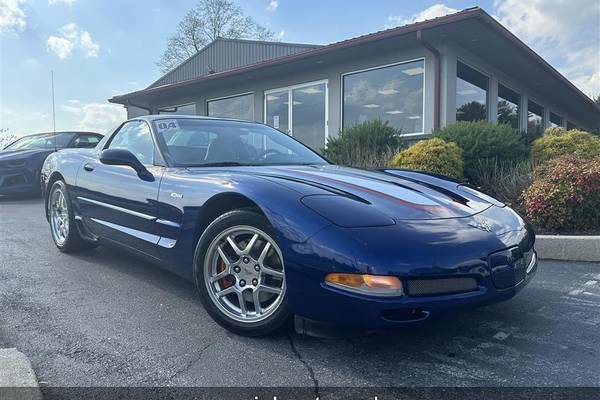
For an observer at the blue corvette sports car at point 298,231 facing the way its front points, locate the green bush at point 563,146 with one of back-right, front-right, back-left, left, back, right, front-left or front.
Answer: left

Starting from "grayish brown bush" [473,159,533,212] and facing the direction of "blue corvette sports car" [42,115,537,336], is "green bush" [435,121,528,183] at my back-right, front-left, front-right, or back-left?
back-right

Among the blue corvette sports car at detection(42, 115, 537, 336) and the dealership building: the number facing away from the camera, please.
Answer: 0

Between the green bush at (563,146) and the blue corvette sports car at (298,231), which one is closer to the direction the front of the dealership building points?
the blue corvette sports car

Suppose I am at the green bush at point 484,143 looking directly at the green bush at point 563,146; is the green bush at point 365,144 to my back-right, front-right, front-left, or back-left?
back-left

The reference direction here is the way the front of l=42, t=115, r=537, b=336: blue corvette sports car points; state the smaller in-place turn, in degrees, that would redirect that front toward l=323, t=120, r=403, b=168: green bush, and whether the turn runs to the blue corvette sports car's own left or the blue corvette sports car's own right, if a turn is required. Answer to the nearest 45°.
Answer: approximately 135° to the blue corvette sports car's own left

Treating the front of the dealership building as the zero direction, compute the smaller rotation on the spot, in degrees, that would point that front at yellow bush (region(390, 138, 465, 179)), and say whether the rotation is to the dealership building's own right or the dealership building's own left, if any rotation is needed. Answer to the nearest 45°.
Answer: approximately 45° to the dealership building's own left

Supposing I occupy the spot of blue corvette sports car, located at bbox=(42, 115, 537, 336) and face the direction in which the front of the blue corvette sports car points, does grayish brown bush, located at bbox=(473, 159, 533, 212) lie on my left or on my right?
on my left

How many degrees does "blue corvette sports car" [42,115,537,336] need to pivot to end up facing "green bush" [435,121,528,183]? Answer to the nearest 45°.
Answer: approximately 90° to its left

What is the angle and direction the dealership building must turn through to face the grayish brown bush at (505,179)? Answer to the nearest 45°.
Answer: approximately 45° to its left

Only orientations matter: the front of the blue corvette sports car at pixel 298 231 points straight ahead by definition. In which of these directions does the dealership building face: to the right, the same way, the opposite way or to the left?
to the right
